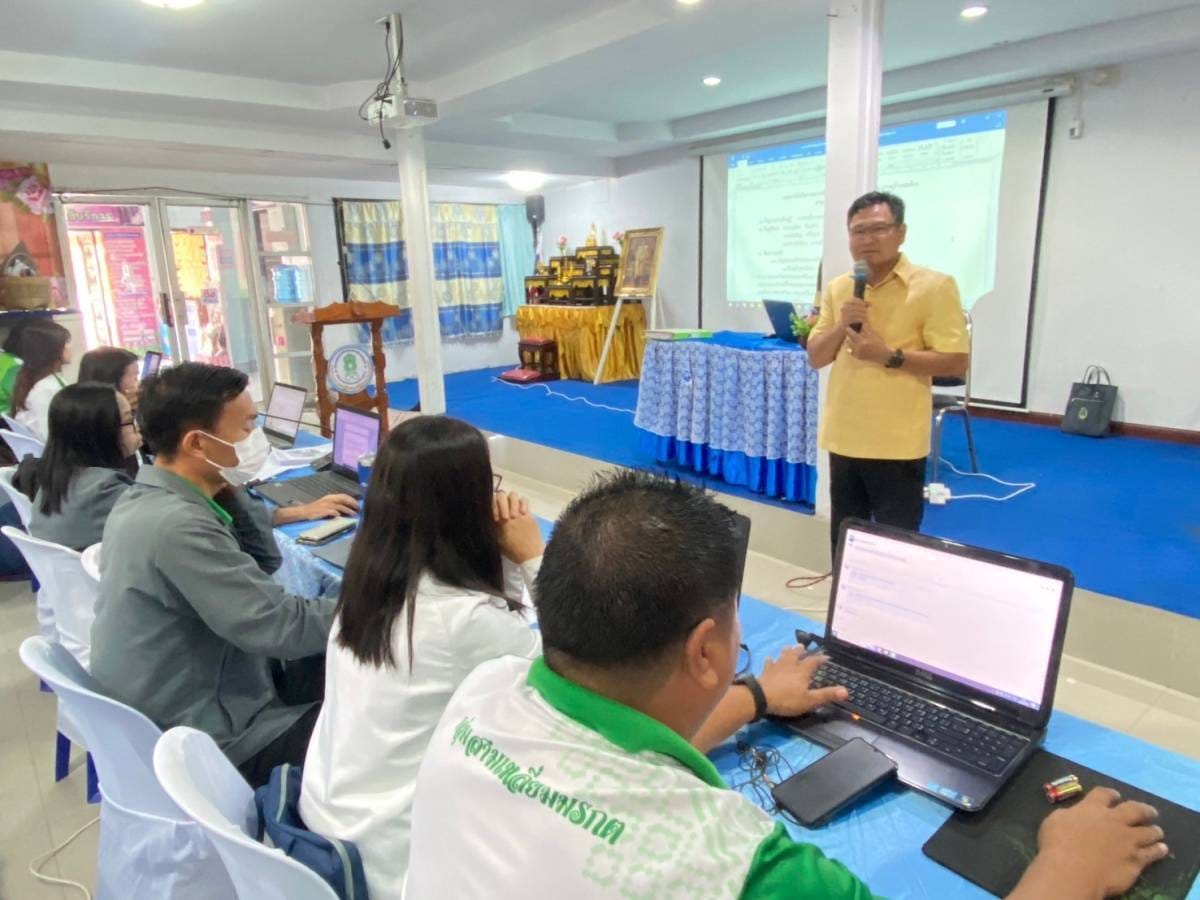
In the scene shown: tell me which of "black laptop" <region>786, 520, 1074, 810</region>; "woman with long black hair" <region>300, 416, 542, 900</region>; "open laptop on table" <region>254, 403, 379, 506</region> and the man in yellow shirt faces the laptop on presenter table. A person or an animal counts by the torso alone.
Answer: the woman with long black hair

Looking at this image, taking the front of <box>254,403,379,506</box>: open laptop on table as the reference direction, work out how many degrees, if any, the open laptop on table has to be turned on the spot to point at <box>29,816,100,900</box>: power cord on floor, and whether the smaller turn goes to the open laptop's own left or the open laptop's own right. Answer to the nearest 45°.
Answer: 0° — it already faces it

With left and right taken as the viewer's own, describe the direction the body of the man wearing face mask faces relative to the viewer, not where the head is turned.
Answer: facing to the right of the viewer

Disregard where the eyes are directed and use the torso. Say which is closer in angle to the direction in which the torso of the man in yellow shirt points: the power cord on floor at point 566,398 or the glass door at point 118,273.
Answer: the glass door

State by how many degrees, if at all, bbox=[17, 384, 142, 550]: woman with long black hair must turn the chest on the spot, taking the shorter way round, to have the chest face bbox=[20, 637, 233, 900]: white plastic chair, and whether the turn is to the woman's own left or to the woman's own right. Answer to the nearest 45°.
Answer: approximately 135° to the woman's own right

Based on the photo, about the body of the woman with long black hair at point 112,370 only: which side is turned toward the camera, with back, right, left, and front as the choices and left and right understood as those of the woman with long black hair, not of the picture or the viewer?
right

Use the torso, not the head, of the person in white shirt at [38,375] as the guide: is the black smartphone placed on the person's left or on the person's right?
on the person's right

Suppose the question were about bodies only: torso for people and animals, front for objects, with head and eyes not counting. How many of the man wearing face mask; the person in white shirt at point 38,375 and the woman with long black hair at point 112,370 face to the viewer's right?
3

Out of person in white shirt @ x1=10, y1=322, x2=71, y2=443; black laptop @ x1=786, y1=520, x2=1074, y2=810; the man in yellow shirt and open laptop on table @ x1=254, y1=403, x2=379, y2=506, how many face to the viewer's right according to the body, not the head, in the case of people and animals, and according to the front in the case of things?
1

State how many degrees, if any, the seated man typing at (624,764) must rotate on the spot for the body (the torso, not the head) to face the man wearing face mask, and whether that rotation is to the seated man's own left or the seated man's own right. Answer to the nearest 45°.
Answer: approximately 90° to the seated man's own left

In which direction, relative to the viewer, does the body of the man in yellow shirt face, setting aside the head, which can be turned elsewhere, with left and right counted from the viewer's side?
facing the viewer and to the left of the viewer

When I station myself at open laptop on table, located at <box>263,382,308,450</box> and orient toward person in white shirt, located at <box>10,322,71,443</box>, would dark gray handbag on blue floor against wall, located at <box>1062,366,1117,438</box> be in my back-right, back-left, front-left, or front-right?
back-right

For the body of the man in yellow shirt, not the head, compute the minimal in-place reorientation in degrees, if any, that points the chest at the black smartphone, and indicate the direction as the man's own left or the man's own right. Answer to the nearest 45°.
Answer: approximately 45° to the man's own left

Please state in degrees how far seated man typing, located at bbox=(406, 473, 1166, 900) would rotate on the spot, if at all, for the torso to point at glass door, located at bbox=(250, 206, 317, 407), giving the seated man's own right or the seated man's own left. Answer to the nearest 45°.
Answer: approximately 90° to the seated man's own left

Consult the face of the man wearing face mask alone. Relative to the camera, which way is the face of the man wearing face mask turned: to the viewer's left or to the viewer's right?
to the viewer's right

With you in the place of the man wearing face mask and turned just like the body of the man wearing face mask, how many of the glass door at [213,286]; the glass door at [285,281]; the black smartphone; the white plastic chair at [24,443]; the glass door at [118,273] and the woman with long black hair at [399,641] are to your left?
4

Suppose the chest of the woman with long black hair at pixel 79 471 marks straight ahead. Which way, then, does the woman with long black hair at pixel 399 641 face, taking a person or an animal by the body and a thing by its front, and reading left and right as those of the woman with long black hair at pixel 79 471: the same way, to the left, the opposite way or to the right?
the same way

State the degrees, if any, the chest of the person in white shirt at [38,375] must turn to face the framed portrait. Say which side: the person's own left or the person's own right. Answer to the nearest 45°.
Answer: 0° — they already face it

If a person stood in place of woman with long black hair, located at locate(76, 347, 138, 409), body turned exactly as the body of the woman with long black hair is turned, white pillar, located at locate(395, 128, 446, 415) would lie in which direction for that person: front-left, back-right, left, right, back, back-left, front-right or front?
front-left

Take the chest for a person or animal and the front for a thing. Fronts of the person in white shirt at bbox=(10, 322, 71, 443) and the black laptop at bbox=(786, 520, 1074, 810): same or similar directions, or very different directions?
very different directions

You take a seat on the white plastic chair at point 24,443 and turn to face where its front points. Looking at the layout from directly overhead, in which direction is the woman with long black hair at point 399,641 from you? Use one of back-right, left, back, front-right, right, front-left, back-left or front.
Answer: back-right

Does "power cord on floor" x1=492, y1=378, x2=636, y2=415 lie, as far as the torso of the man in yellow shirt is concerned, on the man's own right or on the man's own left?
on the man's own right
